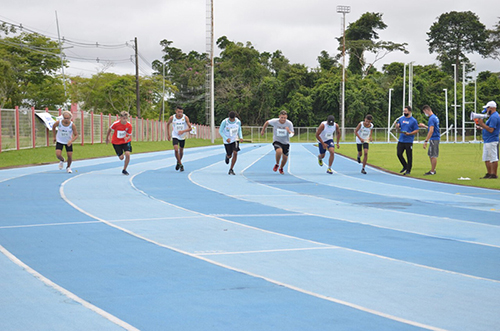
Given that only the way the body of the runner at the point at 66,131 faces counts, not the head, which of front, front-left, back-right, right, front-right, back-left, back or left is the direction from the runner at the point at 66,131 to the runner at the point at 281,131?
left

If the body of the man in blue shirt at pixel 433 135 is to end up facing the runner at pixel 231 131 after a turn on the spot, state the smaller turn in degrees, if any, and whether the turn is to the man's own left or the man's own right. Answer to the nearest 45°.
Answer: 0° — they already face them

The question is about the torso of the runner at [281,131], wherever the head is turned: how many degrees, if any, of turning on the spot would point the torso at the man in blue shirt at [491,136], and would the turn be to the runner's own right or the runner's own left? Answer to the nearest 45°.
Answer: approximately 90° to the runner's own left

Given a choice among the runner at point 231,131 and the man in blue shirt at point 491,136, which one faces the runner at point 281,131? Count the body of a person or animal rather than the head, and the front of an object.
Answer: the man in blue shirt

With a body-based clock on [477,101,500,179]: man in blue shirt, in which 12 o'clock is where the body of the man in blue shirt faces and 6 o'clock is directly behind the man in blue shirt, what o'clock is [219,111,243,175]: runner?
The runner is roughly at 12 o'clock from the man in blue shirt.

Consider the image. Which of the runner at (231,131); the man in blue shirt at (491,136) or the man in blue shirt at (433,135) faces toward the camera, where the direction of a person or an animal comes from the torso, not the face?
the runner

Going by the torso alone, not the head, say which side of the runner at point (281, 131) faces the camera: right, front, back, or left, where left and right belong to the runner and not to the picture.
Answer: front

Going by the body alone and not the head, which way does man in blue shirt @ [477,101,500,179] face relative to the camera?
to the viewer's left

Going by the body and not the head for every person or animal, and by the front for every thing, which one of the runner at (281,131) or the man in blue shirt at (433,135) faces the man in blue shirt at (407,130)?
the man in blue shirt at (433,135)

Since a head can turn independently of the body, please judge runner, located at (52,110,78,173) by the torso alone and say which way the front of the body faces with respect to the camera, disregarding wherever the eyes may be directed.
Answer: toward the camera

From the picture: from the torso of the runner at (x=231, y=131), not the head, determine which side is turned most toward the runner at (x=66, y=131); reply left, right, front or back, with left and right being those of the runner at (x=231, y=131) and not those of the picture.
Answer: right
